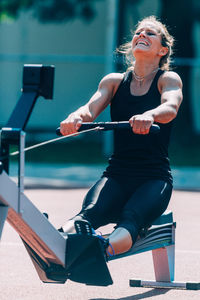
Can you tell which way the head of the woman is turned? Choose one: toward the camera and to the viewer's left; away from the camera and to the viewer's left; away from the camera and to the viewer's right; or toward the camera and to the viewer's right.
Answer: toward the camera and to the viewer's left

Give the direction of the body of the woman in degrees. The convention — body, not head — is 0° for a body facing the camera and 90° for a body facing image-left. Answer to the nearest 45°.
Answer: approximately 45°
